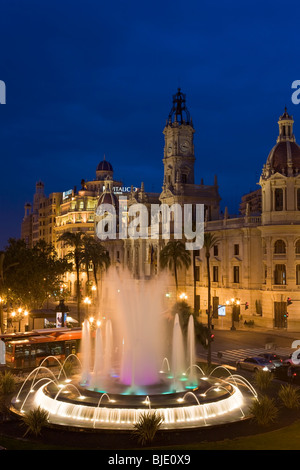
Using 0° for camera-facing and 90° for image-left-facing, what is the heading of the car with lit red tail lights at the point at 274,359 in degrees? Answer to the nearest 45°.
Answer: approximately 135°

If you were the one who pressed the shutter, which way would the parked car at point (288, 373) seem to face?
facing away from the viewer and to the left of the viewer

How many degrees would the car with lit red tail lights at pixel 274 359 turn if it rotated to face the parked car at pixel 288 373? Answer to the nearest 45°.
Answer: approximately 135° to its left

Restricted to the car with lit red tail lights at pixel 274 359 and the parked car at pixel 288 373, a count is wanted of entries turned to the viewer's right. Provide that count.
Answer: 0

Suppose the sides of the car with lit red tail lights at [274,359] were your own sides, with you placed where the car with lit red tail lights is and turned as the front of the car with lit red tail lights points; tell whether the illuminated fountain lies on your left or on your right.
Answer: on your left
